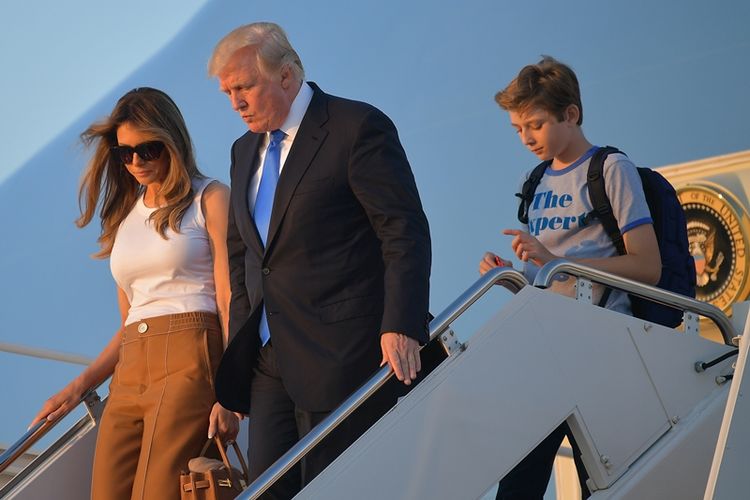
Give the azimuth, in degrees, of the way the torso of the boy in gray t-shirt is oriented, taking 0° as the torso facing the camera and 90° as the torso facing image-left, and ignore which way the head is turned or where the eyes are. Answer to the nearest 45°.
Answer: approximately 45°

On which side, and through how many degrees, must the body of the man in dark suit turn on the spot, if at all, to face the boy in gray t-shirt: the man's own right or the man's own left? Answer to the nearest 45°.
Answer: approximately 180°

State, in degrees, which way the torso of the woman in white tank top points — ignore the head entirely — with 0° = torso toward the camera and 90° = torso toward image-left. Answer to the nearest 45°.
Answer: approximately 45°

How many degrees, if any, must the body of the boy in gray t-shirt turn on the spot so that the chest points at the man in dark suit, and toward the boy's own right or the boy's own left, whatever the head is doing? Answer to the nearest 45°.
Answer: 0° — they already face them

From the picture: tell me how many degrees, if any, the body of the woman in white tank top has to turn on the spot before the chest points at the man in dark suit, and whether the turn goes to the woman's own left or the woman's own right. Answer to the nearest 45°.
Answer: approximately 90° to the woman's own left
